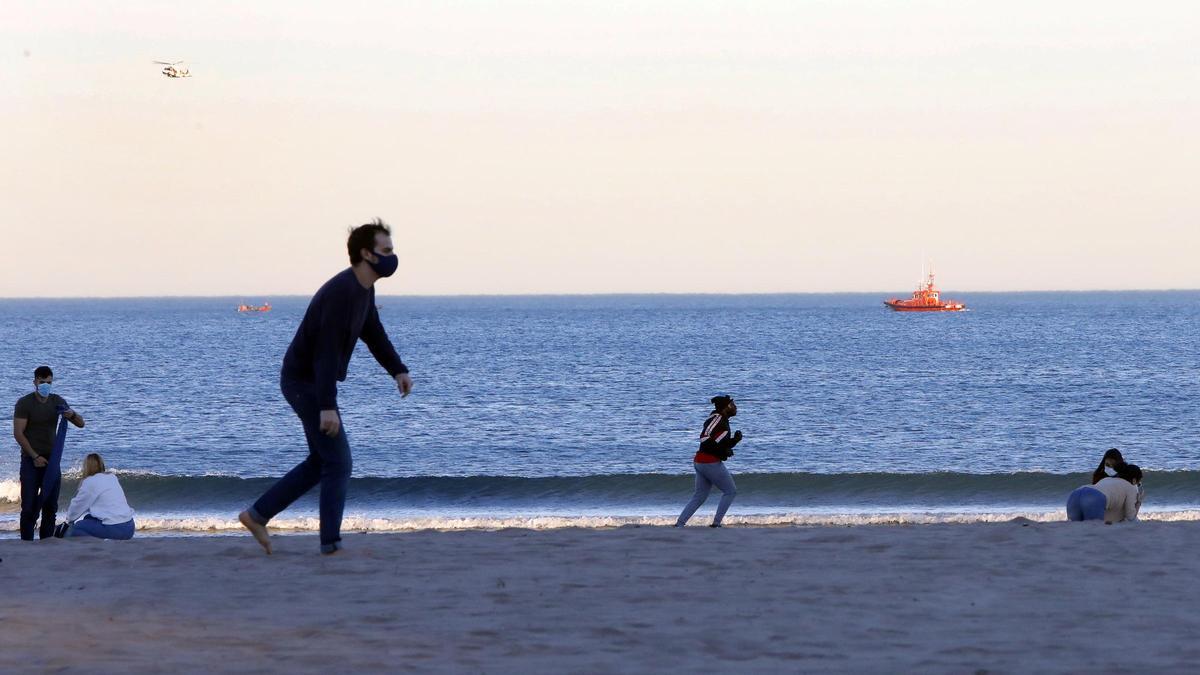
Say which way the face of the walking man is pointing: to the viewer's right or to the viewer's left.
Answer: to the viewer's right

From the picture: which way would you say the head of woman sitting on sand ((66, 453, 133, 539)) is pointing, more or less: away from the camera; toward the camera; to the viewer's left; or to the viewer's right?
away from the camera

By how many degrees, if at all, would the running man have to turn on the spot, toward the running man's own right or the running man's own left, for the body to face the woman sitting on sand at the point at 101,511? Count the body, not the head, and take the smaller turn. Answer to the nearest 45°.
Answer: approximately 135° to the running man's own right

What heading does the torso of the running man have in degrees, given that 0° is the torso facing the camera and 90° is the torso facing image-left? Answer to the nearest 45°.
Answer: approximately 270°

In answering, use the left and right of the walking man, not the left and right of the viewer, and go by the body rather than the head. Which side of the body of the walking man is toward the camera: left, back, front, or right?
right

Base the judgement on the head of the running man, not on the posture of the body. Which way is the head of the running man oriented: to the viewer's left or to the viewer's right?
to the viewer's right
